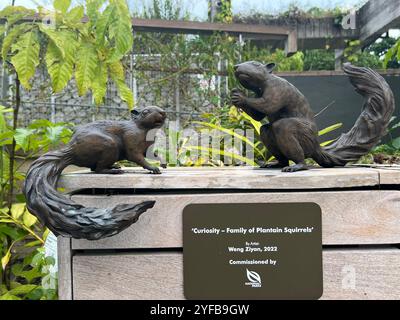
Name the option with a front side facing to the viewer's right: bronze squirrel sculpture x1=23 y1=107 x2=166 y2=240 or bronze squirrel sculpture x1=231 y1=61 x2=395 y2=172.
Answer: bronze squirrel sculpture x1=23 y1=107 x2=166 y2=240

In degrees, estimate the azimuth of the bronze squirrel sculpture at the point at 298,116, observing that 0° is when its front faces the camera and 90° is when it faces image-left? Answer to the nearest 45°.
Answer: approximately 90°

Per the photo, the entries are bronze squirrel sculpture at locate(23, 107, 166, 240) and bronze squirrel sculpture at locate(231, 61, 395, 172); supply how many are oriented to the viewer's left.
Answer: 1

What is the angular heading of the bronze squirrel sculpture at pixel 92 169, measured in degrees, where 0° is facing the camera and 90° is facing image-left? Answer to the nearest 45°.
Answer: approximately 270°
